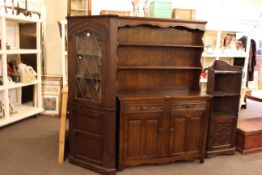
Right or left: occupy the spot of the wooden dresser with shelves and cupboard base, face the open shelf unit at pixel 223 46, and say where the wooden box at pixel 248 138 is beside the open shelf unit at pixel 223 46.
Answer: right

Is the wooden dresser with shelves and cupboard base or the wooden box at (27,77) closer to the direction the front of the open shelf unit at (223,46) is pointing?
the wooden dresser with shelves and cupboard base

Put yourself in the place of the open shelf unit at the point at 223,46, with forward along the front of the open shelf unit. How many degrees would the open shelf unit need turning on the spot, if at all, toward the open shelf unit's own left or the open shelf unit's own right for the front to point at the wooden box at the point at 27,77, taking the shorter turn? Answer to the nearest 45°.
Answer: approximately 45° to the open shelf unit's own right

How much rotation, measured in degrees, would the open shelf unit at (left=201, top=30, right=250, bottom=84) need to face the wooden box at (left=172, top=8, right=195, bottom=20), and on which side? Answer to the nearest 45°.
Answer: approximately 45° to its right

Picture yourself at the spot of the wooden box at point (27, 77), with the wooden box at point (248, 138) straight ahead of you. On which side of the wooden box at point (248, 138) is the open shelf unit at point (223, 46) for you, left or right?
left

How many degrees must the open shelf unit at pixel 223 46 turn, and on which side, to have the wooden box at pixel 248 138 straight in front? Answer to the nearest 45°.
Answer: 0° — it already faces it

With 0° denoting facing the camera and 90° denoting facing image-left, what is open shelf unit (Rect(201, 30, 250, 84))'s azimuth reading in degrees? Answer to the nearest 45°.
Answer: approximately 0°

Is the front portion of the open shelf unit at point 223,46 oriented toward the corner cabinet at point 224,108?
yes
